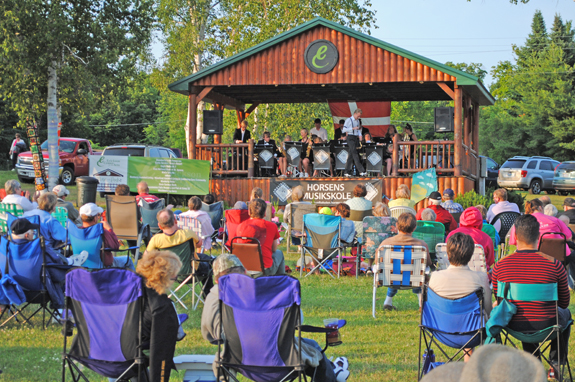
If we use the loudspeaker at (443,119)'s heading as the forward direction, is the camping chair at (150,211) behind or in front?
in front

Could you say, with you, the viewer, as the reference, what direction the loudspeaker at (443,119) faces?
facing the viewer

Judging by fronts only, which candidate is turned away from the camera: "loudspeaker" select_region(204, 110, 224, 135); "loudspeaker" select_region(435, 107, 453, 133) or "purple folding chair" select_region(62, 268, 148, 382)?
the purple folding chair

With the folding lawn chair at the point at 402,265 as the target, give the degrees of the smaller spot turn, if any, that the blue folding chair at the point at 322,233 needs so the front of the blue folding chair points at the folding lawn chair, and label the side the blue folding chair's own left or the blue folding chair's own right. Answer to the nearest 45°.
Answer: approximately 180°

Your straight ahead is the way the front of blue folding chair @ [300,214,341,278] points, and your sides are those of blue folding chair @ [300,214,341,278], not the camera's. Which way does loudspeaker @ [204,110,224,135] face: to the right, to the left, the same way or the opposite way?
the opposite way

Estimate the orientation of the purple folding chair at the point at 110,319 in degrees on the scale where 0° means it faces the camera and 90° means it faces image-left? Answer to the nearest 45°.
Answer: approximately 180°

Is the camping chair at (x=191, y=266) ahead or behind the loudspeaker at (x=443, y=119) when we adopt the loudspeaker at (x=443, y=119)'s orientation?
ahead

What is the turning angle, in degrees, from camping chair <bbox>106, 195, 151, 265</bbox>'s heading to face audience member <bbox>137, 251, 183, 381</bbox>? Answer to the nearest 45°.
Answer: approximately 135° to its right

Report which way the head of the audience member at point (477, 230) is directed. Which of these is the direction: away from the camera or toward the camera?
away from the camera

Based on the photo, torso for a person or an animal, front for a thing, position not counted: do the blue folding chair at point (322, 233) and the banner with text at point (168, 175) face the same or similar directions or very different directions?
very different directions

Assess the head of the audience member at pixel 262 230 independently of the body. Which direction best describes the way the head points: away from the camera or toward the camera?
away from the camera

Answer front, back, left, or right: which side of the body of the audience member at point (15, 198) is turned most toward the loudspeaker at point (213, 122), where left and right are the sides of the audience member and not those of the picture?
front

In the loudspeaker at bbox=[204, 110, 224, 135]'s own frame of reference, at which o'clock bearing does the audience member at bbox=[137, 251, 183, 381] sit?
The audience member is roughly at 12 o'clock from the loudspeaker.

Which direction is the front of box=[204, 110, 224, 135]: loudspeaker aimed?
toward the camera

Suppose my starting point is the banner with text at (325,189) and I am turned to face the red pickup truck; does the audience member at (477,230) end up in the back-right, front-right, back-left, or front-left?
back-left
